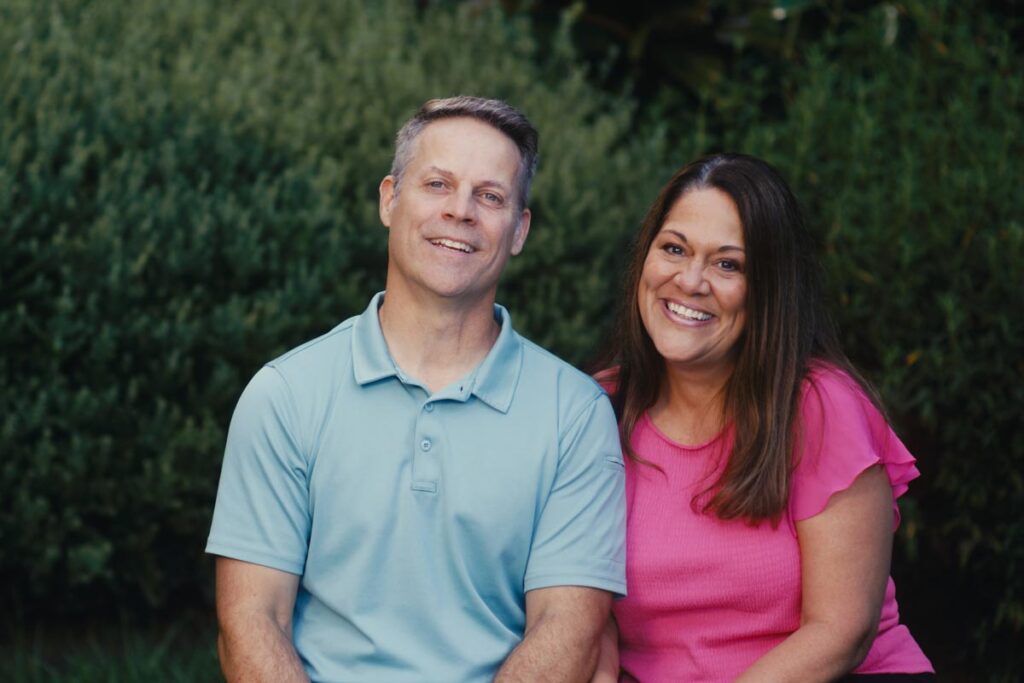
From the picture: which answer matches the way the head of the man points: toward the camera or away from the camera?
toward the camera

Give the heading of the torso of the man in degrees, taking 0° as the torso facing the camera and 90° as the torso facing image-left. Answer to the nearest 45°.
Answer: approximately 0°

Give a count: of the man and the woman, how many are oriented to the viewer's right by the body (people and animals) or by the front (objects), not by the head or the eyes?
0

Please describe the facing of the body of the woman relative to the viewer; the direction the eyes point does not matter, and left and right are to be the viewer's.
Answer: facing the viewer and to the left of the viewer

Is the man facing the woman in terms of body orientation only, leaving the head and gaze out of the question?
no

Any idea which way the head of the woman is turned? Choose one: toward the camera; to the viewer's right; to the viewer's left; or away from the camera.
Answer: toward the camera
